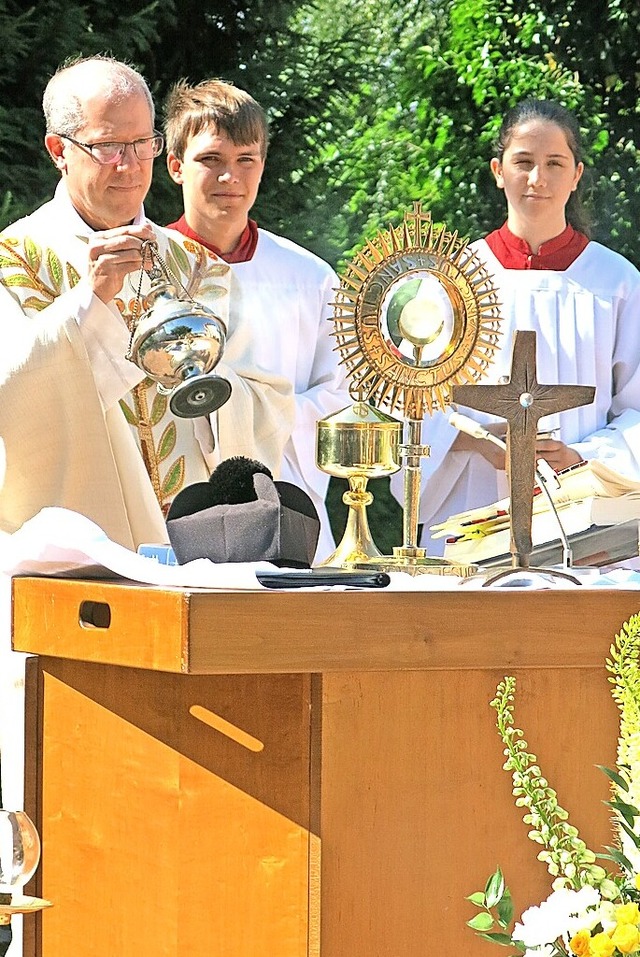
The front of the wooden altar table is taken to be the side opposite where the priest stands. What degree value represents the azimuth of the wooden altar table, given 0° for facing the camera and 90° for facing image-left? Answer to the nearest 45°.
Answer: approximately 315°
